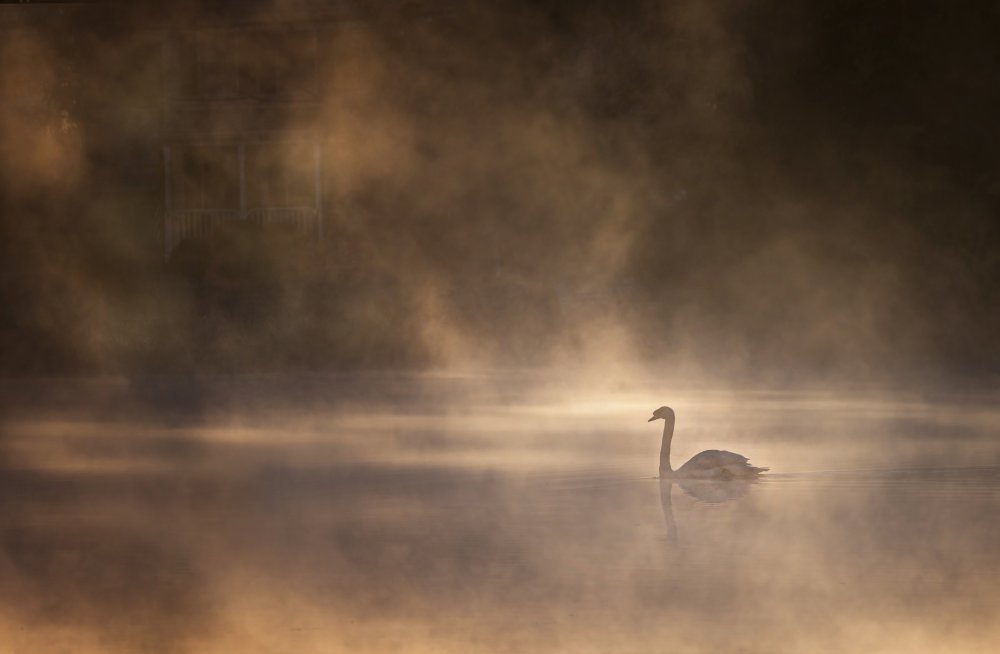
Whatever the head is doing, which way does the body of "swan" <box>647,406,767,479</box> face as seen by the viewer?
to the viewer's left
